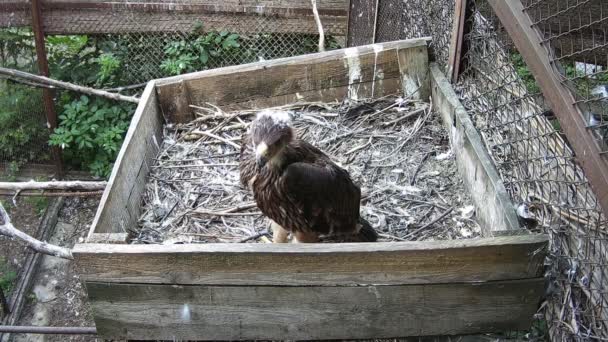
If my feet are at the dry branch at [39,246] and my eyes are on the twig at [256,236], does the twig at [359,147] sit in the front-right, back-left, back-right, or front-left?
front-left

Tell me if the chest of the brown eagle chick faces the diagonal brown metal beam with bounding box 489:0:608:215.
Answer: no

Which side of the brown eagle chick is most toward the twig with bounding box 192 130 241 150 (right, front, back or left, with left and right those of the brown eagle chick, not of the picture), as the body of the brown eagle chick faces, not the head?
right

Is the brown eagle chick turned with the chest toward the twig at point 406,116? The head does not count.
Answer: no

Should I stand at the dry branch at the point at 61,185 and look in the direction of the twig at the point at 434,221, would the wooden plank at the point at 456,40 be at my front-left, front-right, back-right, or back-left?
front-left

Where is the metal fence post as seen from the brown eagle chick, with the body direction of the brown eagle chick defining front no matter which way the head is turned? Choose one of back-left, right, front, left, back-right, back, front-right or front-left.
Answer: right

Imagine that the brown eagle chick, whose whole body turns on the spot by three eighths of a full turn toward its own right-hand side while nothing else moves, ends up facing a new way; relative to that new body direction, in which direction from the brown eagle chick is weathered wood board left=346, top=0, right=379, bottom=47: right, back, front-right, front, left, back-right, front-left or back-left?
front

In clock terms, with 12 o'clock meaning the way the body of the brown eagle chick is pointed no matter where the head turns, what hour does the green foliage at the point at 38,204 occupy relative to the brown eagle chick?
The green foliage is roughly at 3 o'clock from the brown eagle chick.

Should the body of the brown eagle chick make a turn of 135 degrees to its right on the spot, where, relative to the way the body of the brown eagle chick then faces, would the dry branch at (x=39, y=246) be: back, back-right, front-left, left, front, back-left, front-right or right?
left

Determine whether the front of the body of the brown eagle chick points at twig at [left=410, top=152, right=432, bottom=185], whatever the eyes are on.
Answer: no

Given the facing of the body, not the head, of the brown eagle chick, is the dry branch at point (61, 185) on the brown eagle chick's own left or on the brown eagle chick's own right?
on the brown eagle chick's own right

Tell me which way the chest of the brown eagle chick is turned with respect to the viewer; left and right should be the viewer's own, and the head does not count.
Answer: facing the viewer and to the left of the viewer

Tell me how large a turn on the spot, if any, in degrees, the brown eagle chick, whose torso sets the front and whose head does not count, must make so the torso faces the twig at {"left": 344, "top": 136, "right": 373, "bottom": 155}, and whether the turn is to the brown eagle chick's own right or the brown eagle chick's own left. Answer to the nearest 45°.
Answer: approximately 135° to the brown eagle chick's own right

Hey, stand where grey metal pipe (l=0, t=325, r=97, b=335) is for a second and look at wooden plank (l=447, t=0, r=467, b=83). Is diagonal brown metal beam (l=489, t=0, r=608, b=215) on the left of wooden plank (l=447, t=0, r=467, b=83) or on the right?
right

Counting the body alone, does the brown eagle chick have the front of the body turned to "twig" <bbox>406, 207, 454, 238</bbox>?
no
